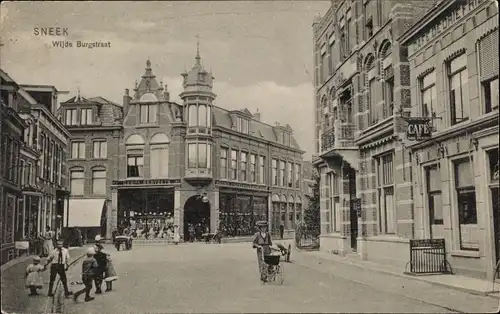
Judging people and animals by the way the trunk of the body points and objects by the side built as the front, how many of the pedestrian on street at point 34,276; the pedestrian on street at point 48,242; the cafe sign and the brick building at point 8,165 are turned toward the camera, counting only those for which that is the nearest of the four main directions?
3

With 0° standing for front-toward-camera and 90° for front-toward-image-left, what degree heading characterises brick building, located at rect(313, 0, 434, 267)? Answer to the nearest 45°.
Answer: approximately 45°

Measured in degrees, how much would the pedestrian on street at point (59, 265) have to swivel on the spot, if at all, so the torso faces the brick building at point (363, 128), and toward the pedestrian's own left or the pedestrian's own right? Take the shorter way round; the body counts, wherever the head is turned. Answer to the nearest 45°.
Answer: approximately 135° to the pedestrian's own left

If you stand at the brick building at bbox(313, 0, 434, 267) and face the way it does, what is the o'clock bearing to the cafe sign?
The cafe sign is roughly at 10 o'clock from the brick building.

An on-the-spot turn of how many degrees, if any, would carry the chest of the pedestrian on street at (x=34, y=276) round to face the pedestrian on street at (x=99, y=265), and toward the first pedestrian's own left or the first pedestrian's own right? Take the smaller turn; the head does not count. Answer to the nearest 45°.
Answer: approximately 90° to the first pedestrian's own left

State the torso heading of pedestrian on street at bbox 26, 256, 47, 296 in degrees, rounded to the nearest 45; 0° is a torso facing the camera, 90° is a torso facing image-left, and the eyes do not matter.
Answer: approximately 0°

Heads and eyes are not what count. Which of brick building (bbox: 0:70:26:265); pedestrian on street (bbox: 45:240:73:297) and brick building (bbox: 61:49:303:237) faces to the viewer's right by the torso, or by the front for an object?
brick building (bbox: 0:70:26:265)

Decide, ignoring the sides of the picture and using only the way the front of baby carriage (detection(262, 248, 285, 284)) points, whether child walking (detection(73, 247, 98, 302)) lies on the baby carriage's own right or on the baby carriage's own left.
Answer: on the baby carriage's own right

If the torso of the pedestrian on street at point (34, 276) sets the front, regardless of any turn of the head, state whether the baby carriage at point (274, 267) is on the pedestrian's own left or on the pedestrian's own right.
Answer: on the pedestrian's own left

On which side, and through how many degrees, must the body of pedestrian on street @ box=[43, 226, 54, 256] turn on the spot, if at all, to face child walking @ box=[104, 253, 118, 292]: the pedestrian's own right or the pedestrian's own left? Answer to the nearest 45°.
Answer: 0° — they already face them

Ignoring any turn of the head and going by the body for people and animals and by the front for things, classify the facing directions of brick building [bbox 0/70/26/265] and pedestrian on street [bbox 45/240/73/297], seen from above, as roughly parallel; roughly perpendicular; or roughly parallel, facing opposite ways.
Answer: roughly perpendicular

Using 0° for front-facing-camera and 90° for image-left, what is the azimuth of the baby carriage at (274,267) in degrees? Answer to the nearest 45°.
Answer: approximately 315°

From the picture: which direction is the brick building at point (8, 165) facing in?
to the viewer's right

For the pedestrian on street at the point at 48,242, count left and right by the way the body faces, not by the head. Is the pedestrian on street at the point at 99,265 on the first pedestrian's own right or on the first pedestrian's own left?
on the first pedestrian's own left
